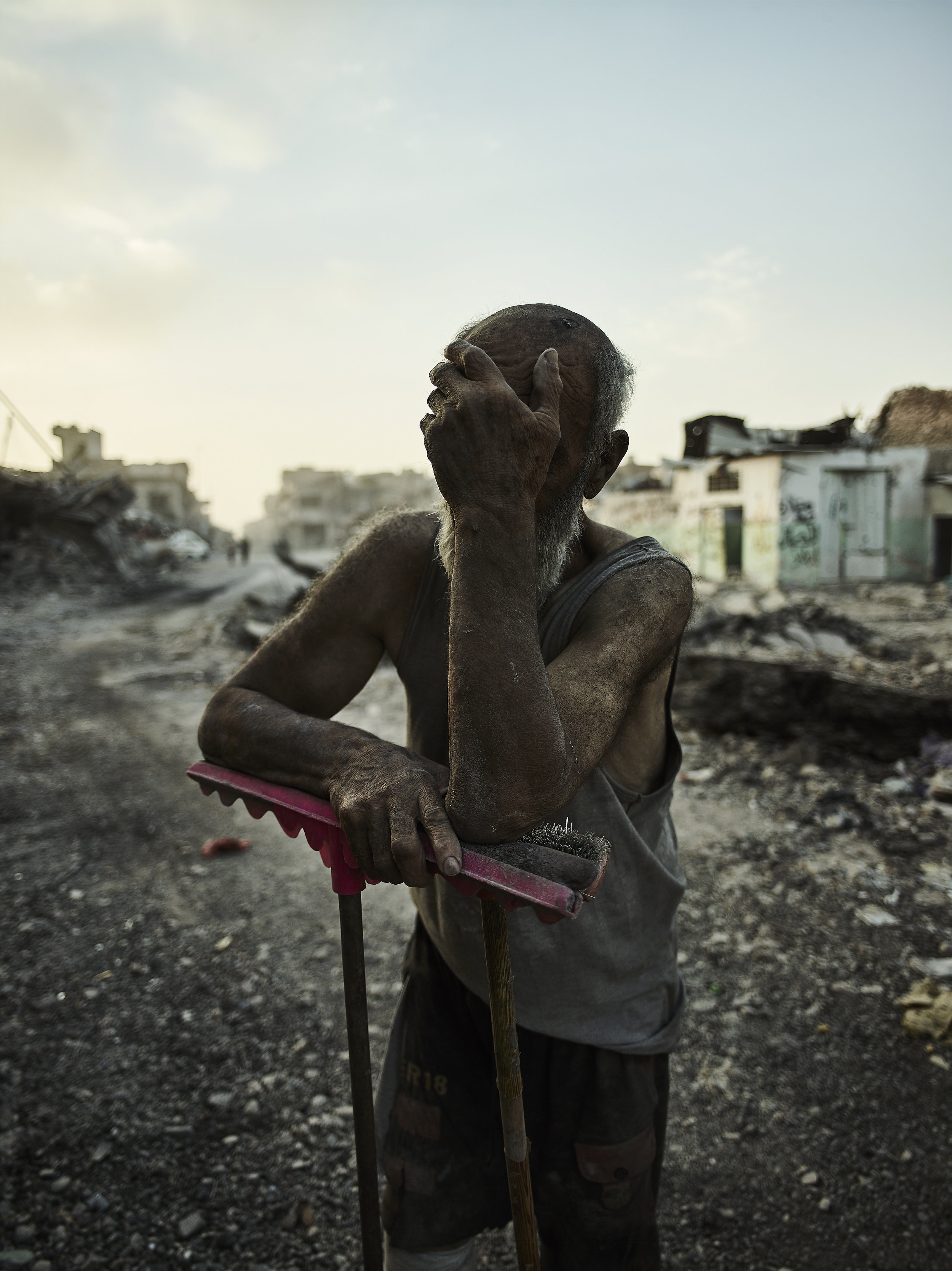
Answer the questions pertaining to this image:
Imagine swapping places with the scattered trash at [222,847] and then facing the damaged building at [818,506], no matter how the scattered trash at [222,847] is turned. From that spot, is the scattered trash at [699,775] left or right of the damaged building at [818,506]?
right

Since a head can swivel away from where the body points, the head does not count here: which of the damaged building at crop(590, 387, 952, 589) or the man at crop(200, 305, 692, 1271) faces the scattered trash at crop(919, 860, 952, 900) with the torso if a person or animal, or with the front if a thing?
the damaged building

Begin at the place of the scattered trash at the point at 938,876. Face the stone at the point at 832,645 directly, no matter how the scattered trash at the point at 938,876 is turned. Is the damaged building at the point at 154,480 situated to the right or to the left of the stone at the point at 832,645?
left

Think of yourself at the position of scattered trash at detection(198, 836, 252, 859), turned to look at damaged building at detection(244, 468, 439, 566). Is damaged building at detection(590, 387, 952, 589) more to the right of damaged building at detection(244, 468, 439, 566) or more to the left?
right

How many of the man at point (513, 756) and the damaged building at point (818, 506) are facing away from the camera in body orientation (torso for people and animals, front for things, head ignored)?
0

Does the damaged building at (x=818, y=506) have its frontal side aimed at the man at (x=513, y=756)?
yes

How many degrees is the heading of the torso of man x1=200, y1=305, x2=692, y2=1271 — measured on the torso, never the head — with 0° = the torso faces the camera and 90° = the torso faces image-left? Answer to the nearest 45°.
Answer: approximately 45°

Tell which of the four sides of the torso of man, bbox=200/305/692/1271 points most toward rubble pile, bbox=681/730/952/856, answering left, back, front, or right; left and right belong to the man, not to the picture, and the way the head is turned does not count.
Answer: back

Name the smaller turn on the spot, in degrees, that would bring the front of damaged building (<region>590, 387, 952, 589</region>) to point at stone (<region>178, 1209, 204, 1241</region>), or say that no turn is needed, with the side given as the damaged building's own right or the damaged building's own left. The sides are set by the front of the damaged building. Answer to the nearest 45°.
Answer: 0° — it already faces it

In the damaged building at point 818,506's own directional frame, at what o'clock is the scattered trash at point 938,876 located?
The scattered trash is roughly at 12 o'clock from the damaged building.

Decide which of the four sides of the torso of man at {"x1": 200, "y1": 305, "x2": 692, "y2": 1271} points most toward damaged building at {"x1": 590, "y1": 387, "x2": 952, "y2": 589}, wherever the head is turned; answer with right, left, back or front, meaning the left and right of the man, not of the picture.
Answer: back

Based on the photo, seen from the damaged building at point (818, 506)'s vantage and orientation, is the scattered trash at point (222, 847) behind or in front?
in front

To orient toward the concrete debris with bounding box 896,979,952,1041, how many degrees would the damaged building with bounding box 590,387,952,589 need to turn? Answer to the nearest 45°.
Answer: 0° — it already faces it

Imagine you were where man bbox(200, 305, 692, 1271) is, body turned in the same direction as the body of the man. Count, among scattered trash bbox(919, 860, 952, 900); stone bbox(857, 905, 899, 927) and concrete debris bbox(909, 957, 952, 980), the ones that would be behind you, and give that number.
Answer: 3

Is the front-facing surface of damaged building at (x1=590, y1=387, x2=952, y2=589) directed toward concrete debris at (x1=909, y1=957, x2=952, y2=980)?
yes

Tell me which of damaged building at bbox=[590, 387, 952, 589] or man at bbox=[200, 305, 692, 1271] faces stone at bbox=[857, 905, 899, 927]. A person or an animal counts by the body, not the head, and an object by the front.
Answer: the damaged building

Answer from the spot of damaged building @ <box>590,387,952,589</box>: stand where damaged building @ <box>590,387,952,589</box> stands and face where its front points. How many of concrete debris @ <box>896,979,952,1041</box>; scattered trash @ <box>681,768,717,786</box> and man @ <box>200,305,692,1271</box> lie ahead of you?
3

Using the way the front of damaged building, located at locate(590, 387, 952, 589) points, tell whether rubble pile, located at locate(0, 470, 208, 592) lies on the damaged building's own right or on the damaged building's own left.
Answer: on the damaged building's own right
